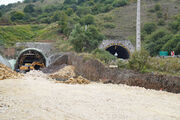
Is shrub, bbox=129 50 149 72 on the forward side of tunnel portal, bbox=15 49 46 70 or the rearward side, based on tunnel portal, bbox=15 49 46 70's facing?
on the forward side

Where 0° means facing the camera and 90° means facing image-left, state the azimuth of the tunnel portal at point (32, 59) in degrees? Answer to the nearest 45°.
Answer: approximately 0°

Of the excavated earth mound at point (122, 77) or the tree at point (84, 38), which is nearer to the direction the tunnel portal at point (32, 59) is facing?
the excavated earth mound

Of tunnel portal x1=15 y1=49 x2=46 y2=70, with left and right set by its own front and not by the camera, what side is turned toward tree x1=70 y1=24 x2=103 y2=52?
left

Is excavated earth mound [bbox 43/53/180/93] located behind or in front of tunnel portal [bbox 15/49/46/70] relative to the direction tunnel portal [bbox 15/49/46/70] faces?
in front
